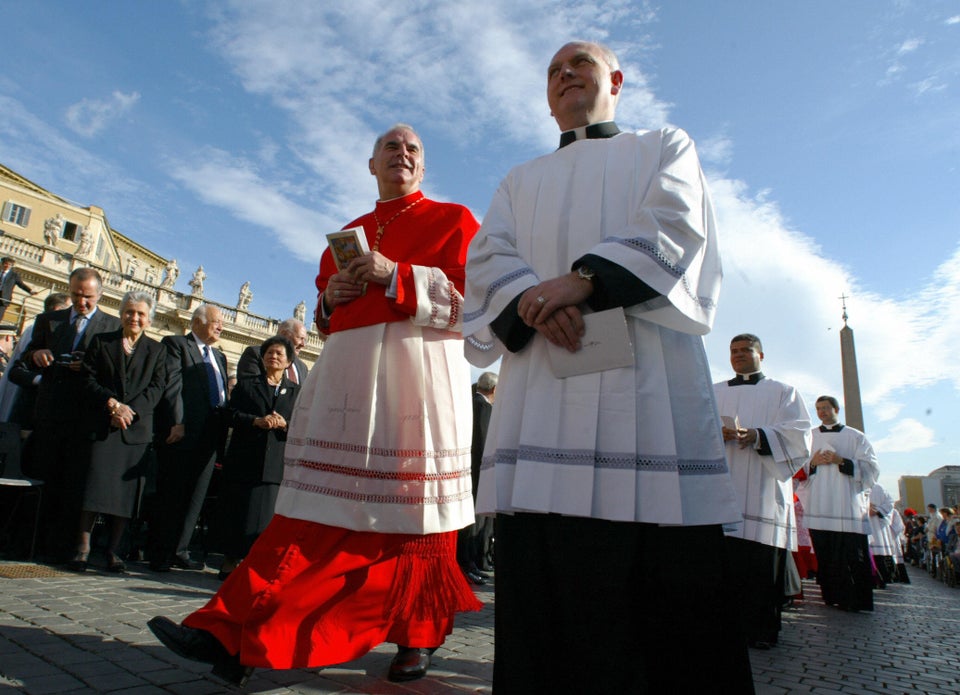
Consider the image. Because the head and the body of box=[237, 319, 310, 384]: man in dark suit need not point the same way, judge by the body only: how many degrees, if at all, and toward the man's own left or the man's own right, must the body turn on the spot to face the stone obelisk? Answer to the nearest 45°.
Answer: approximately 90° to the man's own left

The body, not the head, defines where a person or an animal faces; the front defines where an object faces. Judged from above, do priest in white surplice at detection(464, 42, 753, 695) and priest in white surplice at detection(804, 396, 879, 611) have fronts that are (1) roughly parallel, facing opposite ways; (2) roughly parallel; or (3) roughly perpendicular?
roughly parallel

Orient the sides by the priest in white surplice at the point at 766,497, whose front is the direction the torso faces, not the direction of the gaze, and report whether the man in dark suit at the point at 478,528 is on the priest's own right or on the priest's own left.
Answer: on the priest's own right

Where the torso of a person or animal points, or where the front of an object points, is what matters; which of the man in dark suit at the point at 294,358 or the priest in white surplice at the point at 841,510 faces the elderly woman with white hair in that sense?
the priest in white surplice

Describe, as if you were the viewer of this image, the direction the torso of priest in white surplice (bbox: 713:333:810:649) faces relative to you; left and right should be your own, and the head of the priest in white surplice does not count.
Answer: facing the viewer and to the left of the viewer

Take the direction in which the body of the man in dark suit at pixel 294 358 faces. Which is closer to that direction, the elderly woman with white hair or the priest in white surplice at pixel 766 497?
the priest in white surplice

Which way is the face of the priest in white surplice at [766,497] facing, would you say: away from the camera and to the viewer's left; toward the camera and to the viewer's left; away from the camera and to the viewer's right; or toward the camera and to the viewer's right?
toward the camera and to the viewer's left

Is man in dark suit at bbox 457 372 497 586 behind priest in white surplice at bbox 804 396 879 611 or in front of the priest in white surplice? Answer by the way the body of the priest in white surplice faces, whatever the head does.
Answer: in front

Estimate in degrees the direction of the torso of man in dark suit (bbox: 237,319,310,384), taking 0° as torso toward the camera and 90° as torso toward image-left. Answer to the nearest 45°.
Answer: approximately 315°

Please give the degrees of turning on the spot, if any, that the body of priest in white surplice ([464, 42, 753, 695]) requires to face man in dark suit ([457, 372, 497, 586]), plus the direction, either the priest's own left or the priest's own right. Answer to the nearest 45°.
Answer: approximately 135° to the priest's own right

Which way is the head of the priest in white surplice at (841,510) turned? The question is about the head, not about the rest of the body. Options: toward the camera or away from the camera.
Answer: toward the camera

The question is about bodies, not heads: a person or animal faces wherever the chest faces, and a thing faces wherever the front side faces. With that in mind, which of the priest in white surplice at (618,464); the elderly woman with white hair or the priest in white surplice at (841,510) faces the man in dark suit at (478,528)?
the priest in white surplice at (841,510)

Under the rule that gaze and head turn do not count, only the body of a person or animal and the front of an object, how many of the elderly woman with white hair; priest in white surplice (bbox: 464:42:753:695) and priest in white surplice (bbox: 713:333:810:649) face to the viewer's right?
0

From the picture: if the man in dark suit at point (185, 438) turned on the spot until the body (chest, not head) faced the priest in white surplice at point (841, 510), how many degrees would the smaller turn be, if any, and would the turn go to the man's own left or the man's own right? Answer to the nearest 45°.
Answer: approximately 45° to the man's own left

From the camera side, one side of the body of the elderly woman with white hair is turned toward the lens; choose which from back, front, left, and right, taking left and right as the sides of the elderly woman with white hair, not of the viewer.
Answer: front
